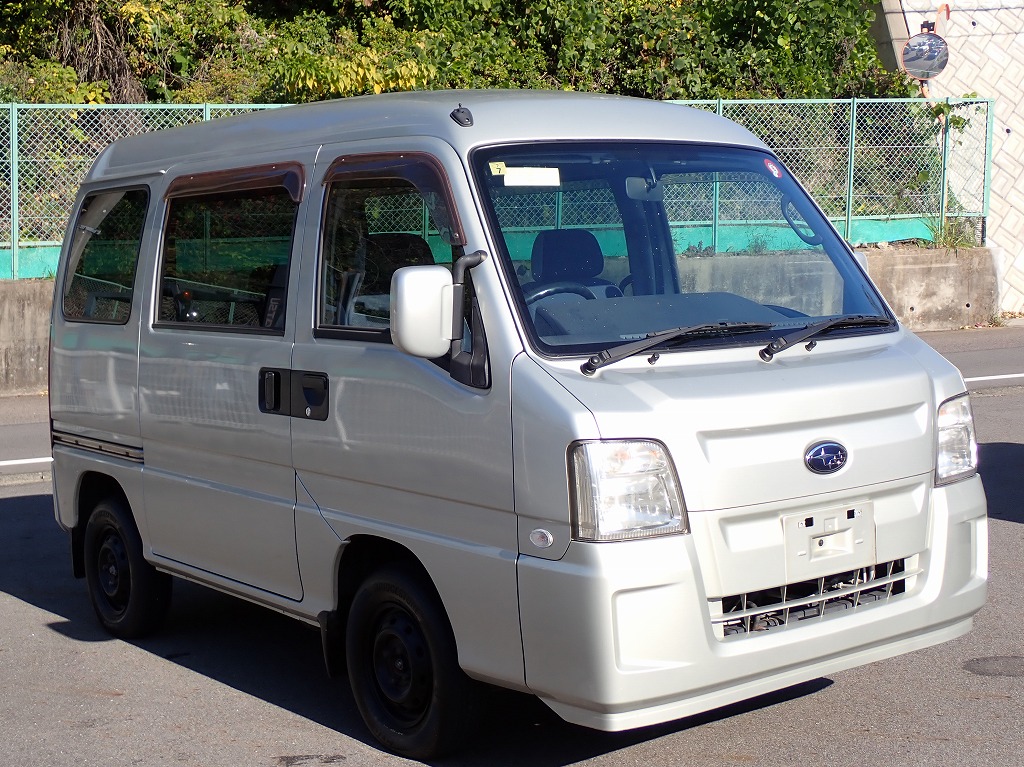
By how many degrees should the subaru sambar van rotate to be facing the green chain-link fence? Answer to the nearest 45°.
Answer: approximately 135° to its left

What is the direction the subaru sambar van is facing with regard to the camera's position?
facing the viewer and to the right of the viewer

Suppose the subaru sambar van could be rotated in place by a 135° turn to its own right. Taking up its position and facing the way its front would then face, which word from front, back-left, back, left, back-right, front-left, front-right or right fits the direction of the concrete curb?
front-right
